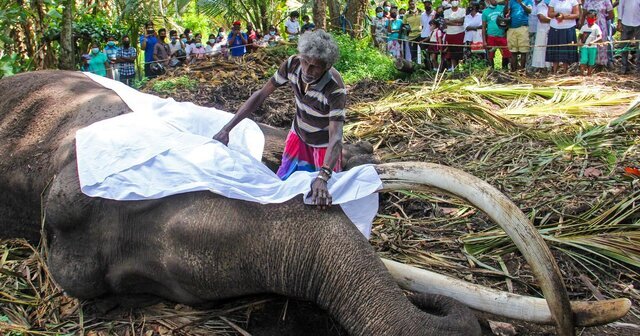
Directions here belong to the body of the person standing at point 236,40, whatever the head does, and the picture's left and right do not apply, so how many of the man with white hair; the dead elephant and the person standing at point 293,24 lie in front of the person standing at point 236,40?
2

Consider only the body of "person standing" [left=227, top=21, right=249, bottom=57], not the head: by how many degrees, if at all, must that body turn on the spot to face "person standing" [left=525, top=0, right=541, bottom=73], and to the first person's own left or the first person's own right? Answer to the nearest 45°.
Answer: approximately 45° to the first person's own left

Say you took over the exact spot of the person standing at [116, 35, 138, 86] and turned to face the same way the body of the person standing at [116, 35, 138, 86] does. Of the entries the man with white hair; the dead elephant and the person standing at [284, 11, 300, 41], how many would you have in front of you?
2

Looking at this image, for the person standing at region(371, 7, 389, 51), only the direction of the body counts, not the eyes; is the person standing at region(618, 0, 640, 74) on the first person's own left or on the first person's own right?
on the first person's own left

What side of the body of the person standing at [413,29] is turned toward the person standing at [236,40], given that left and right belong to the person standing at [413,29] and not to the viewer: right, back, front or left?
right

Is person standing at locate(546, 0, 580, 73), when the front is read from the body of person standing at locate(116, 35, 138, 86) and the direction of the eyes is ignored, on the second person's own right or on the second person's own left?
on the second person's own left

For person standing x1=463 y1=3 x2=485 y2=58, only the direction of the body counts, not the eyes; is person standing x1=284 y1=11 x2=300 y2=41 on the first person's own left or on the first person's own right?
on the first person's own right
